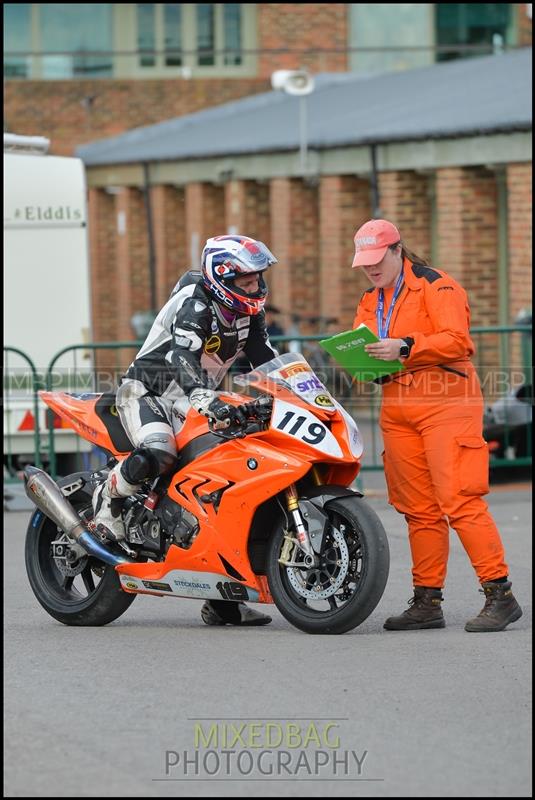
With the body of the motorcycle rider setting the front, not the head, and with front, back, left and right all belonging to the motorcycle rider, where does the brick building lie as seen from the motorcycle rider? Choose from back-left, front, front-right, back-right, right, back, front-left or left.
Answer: back-left

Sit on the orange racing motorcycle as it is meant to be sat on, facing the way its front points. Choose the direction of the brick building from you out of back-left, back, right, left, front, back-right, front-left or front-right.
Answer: back-left

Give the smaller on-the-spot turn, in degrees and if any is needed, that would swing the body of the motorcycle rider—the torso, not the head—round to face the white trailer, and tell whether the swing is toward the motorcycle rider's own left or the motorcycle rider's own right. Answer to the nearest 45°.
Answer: approximately 135° to the motorcycle rider's own left

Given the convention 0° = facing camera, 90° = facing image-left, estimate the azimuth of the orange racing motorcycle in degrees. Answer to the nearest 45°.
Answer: approximately 315°

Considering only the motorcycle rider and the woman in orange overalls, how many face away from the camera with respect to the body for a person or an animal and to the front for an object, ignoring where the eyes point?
0

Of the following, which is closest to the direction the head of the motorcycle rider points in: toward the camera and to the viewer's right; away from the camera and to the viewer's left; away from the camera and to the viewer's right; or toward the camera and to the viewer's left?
toward the camera and to the viewer's right

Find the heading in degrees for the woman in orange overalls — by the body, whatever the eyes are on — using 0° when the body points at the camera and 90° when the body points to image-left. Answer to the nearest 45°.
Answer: approximately 45°

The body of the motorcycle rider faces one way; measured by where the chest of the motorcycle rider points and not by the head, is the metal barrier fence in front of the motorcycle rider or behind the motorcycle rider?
behind

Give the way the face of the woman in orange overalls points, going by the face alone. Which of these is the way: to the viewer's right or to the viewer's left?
to the viewer's left
